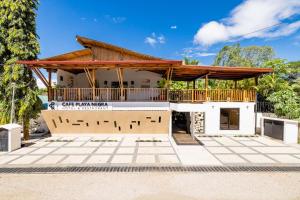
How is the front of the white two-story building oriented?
toward the camera

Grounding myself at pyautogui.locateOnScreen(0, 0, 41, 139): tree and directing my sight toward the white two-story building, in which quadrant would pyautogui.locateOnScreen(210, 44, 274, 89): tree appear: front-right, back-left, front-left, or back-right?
front-left

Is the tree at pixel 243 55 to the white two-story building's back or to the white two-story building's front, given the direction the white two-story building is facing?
to the back

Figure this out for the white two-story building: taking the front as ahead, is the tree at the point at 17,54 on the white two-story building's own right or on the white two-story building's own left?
on the white two-story building's own right
